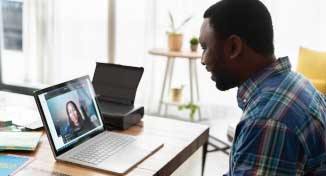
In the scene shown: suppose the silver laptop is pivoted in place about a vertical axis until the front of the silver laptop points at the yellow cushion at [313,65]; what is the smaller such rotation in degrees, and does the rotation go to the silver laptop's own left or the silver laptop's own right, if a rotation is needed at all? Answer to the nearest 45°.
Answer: approximately 90° to the silver laptop's own left

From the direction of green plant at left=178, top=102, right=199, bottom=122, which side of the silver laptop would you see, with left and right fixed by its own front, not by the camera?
left

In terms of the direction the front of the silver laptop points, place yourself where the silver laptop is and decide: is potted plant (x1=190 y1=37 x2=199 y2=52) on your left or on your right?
on your left

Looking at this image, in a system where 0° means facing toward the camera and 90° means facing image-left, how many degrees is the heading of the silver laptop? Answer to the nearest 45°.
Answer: approximately 315°

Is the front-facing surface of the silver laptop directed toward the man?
yes

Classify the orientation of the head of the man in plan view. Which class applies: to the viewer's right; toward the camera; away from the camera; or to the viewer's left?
to the viewer's left

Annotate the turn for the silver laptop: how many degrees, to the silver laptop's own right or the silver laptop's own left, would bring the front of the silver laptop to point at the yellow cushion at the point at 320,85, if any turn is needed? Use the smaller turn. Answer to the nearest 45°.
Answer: approximately 90° to the silver laptop's own left
